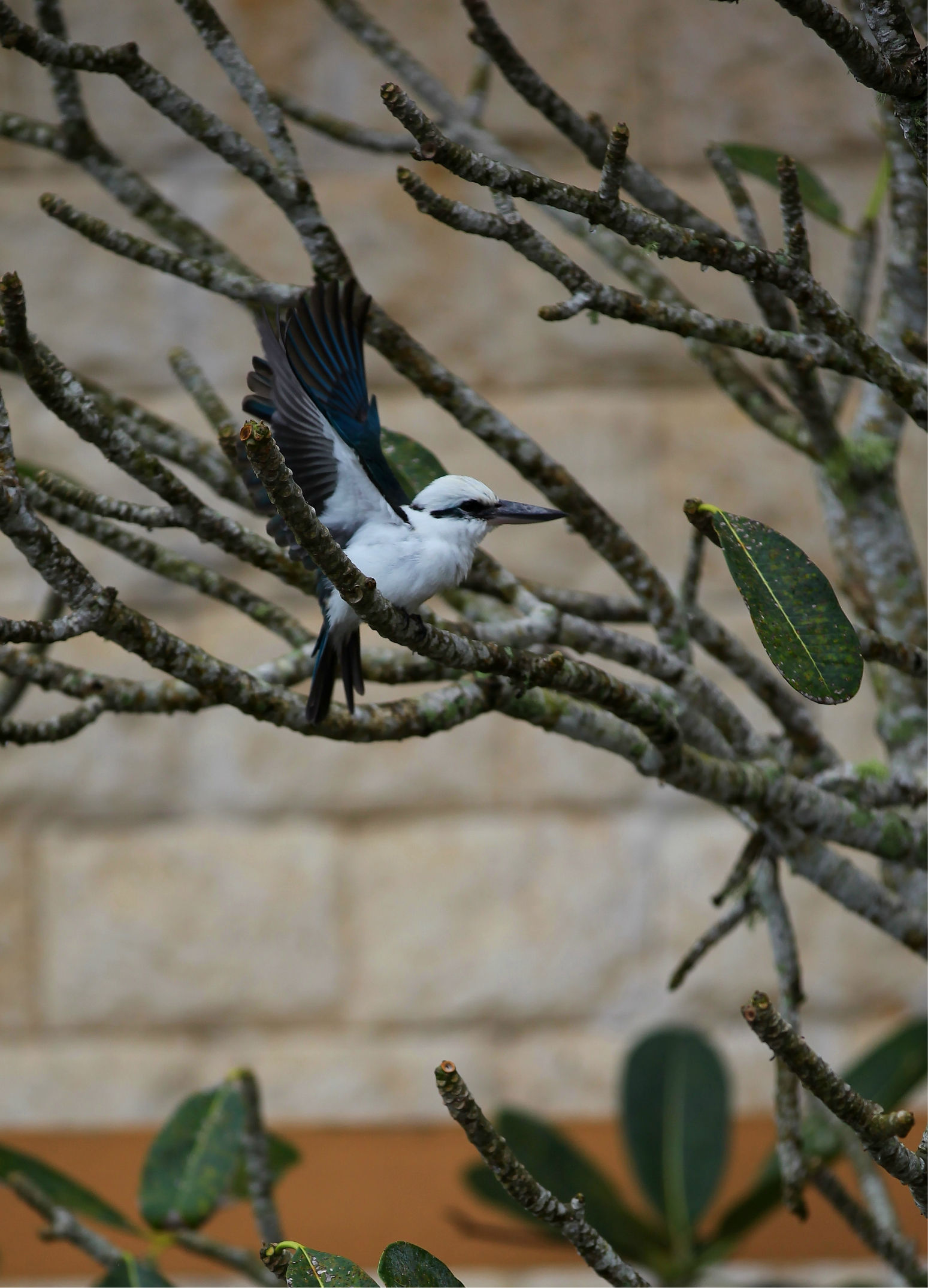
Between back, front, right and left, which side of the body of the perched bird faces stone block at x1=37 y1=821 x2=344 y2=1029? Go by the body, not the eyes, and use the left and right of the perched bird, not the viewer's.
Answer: left

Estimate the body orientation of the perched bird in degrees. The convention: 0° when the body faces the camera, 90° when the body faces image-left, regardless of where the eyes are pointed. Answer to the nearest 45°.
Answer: approximately 270°

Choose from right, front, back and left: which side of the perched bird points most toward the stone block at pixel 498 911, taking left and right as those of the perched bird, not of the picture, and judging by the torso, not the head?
left
